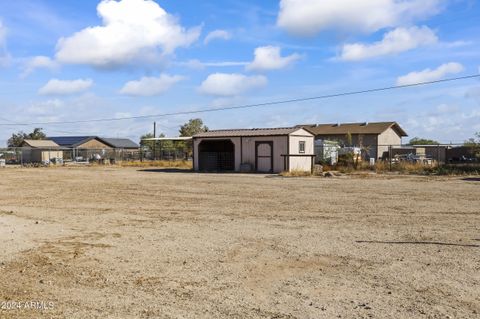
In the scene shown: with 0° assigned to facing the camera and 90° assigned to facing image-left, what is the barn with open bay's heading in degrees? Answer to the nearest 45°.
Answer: approximately 45°
